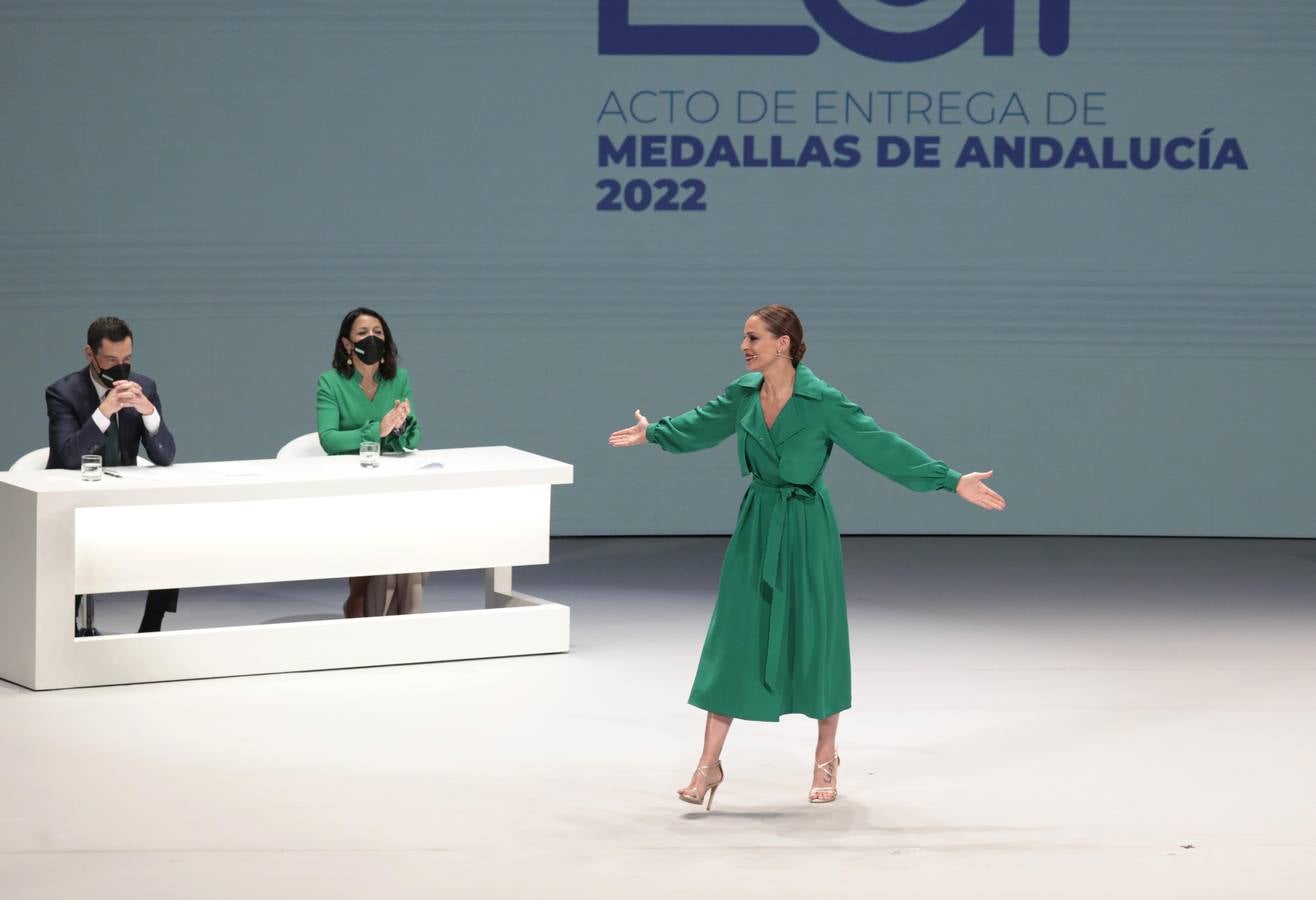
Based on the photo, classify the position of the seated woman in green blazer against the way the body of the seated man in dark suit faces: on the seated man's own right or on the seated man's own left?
on the seated man's own left

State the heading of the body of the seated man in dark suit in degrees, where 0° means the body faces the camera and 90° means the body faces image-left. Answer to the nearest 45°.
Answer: approximately 315°

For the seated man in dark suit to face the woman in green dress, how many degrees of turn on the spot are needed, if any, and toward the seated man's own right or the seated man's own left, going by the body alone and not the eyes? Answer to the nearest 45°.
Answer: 0° — they already face them

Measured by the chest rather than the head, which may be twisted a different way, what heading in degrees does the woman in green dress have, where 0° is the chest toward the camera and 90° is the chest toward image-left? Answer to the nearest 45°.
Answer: approximately 45°

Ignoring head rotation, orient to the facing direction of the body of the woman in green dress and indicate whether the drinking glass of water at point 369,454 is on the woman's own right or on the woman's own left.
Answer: on the woman's own right

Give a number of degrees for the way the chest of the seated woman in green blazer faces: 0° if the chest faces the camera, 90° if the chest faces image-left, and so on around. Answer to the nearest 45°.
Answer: approximately 315°
